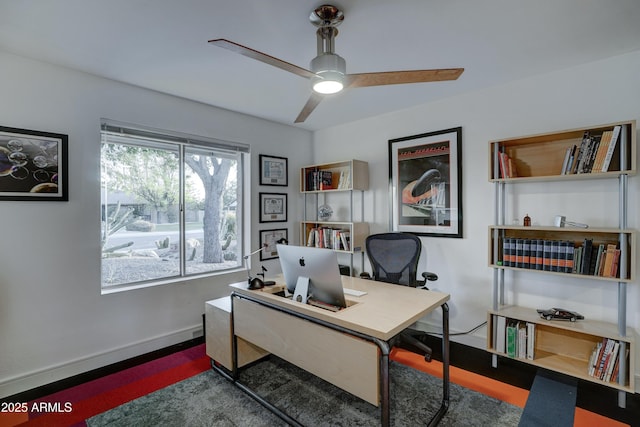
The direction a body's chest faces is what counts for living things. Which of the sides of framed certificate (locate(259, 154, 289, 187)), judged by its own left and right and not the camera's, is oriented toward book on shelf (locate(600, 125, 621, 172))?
front

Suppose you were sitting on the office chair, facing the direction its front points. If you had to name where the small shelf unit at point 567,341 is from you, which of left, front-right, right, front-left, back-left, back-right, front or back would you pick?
left

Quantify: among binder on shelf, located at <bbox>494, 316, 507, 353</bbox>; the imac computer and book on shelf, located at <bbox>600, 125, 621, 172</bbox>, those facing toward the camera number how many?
2

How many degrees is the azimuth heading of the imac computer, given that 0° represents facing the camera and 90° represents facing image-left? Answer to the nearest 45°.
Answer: approximately 225°

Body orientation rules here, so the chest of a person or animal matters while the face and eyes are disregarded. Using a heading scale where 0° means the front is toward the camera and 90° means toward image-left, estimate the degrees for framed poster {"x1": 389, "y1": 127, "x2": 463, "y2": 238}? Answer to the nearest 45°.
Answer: approximately 45°

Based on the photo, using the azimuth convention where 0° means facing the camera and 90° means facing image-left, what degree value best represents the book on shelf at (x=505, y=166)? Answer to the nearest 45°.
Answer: approximately 0°

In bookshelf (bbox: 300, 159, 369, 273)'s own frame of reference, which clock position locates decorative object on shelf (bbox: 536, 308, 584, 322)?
The decorative object on shelf is roughly at 9 o'clock from the bookshelf.

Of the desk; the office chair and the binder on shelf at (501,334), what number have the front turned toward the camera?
2

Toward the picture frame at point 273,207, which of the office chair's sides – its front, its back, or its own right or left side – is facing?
right

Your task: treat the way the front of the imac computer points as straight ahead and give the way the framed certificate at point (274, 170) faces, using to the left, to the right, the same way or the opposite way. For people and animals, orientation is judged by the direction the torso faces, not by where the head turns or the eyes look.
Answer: to the right

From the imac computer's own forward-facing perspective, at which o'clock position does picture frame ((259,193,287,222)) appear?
The picture frame is roughly at 10 o'clock from the imac computer.

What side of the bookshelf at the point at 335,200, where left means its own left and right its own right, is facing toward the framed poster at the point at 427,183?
left

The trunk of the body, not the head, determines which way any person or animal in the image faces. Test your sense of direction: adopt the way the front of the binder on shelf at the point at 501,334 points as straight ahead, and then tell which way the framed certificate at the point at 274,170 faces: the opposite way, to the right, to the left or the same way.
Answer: to the left

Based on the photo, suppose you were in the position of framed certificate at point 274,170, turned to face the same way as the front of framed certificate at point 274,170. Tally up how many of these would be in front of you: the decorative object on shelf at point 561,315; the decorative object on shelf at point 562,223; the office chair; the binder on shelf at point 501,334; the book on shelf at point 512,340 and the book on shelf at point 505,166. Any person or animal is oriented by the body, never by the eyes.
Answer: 6
